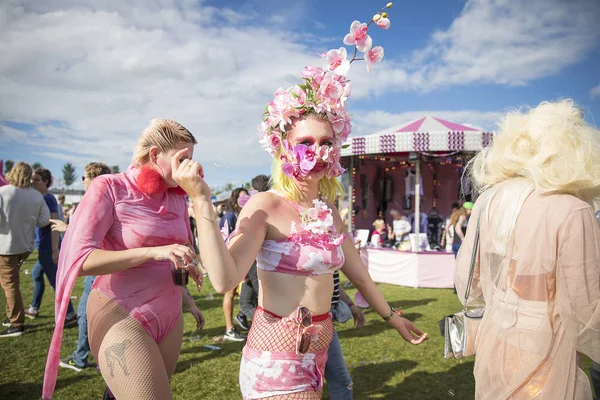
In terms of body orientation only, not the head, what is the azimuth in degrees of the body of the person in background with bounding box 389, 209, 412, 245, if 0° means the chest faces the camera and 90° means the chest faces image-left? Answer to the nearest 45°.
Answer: approximately 45°

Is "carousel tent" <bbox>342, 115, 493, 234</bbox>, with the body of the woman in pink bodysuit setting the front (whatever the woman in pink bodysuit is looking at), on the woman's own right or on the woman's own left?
on the woman's own left

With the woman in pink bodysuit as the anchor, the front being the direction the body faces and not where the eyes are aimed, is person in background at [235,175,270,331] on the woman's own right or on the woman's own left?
on the woman's own left

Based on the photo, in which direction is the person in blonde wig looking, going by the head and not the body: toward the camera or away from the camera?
away from the camera
